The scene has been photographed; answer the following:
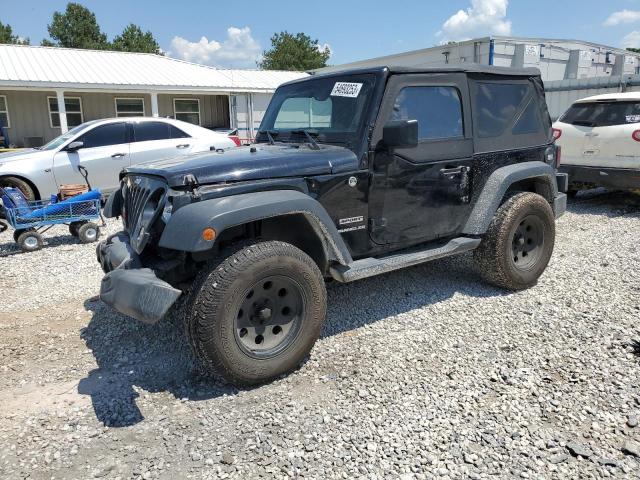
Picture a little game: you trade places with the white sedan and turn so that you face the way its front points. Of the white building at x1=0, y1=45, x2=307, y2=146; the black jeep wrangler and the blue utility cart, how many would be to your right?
1

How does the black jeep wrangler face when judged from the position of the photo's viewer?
facing the viewer and to the left of the viewer

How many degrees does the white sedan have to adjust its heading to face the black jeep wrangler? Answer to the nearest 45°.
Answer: approximately 90° to its left

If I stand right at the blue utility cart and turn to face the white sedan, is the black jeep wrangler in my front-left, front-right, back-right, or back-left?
back-right

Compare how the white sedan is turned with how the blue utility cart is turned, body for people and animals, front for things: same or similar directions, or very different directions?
very different directions

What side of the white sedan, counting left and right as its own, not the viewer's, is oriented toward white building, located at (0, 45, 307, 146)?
right

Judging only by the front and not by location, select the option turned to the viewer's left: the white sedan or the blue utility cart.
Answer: the white sedan

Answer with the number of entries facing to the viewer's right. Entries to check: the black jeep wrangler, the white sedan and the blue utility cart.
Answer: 1

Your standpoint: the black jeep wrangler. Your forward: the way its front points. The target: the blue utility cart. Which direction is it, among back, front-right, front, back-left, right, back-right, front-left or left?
right

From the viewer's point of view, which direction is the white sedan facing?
to the viewer's left

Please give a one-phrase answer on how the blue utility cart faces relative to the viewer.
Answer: facing to the right of the viewer

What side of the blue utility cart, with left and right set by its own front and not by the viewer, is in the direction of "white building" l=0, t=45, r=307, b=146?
left

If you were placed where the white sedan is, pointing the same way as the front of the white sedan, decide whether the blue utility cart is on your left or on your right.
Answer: on your left
